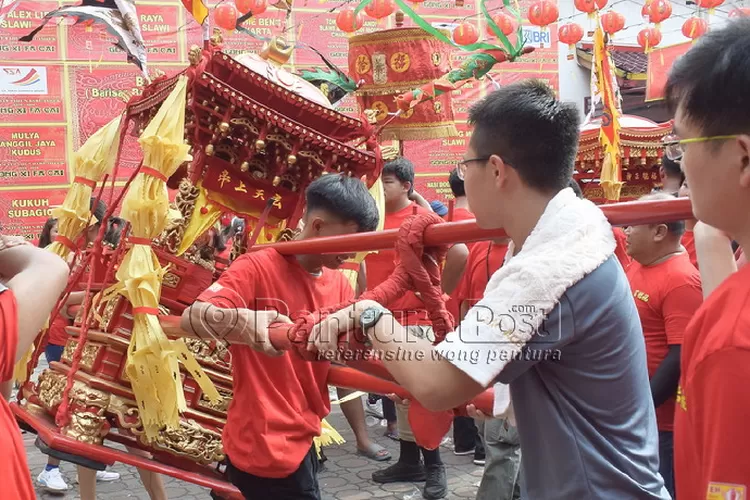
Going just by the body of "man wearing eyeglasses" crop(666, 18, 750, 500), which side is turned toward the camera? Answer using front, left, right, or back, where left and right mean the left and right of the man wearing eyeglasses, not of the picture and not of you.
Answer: left

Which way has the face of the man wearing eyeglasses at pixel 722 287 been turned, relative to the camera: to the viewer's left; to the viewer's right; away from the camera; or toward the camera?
to the viewer's left

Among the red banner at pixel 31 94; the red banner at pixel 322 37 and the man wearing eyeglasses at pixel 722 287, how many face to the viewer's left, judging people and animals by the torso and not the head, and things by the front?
1

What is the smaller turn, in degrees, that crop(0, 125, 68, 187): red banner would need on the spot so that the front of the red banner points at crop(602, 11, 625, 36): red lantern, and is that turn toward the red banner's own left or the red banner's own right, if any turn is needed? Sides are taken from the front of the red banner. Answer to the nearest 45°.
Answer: approximately 90° to the red banner's own left

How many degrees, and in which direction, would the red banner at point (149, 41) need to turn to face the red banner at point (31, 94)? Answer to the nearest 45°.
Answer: approximately 90° to its right

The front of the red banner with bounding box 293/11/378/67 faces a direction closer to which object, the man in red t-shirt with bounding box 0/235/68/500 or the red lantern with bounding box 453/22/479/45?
the man in red t-shirt

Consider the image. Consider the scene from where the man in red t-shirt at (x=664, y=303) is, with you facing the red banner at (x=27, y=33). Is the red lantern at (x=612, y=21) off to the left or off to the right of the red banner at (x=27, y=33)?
right

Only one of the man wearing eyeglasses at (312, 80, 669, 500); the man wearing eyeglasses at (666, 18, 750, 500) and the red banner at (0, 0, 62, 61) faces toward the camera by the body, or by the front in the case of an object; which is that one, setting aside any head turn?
the red banner

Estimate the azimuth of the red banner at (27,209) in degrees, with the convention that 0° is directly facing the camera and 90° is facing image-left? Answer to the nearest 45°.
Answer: approximately 0°

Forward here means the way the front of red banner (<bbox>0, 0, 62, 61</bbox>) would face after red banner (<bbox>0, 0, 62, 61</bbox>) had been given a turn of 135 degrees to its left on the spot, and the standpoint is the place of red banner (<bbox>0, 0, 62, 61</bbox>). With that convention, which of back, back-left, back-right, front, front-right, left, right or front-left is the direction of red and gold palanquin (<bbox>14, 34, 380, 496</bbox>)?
back-right

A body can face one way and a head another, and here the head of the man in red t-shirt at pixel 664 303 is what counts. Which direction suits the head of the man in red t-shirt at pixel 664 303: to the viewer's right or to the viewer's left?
to the viewer's left
